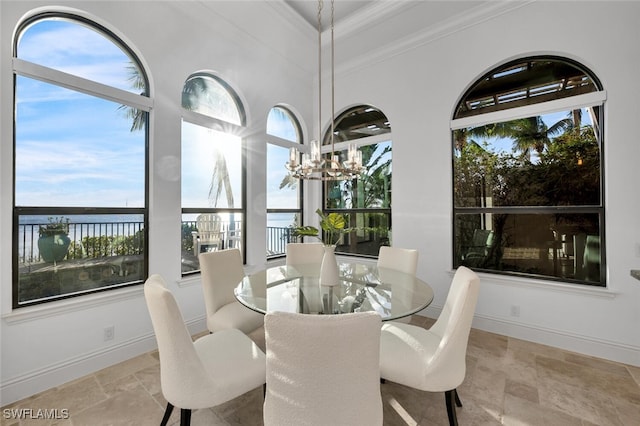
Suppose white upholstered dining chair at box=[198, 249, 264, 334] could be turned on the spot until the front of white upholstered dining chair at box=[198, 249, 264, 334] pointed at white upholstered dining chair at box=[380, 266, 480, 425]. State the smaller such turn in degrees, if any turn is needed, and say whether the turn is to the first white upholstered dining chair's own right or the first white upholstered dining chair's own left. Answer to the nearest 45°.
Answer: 0° — it already faces it

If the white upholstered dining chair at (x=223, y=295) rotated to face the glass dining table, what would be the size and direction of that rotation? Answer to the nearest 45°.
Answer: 0° — it already faces it

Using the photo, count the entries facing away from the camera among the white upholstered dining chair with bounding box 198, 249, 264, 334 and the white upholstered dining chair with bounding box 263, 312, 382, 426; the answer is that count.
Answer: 1

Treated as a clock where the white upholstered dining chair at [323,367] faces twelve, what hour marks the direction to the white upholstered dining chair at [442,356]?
the white upholstered dining chair at [442,356] is roughly at 2 o'clock from the white upholstered dining chair at [323,367].

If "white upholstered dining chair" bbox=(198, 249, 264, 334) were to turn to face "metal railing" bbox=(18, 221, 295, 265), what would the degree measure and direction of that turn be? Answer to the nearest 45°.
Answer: approximately 180°

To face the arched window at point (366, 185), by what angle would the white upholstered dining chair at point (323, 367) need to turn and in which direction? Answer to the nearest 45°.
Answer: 0° — it already faces it

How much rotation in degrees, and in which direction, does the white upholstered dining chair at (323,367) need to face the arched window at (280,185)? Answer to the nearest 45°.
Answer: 0° — it already faces it

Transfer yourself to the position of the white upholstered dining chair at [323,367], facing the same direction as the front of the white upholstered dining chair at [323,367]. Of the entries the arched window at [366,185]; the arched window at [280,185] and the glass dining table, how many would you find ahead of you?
3

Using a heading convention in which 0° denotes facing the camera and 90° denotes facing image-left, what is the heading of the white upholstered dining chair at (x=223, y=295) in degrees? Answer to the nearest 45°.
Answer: approximately 315°

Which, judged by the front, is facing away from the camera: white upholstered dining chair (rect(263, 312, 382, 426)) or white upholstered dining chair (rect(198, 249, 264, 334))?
white upholstered dining chair (rect(263, 312, 382, 426))

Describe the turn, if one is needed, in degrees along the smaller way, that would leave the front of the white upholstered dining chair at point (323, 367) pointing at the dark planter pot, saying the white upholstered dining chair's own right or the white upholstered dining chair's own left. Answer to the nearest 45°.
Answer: approximately 45° to the white upholstered dining chair's own left

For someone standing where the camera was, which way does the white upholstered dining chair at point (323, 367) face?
facing away from the viewer
